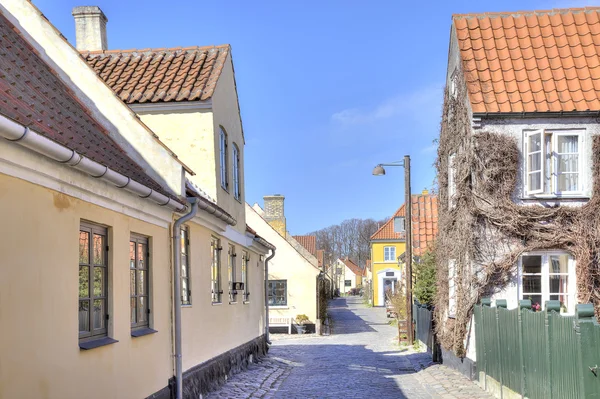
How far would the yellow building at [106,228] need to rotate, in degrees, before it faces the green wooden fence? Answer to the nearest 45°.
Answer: approximately 45° to its left

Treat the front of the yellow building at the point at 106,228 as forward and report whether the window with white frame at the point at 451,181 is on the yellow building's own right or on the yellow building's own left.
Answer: on the yellow building's own left

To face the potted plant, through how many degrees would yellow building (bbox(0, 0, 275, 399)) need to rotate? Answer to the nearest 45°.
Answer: approximately 135° to its left

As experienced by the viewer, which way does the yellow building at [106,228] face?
facing the viewer and to the right of the viewer

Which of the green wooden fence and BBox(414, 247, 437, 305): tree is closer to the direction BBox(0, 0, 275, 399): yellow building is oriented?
the green wooden fence

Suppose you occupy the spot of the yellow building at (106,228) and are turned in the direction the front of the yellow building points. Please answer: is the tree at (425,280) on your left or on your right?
on your left

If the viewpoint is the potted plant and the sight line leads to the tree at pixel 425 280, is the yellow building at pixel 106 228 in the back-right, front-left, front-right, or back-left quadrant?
front-right
